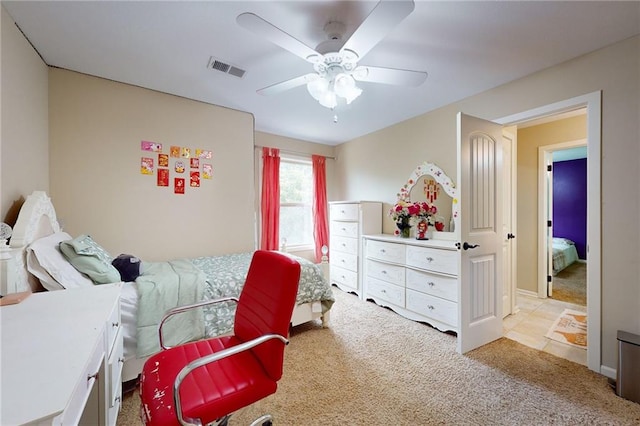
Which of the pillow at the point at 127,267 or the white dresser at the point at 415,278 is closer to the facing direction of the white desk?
the white dresser

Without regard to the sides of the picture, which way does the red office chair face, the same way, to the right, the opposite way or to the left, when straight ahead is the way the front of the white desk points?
the opposite way

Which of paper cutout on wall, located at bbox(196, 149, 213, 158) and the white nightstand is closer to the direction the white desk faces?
the paper cutout on wall

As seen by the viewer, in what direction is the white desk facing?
to the viewer's right

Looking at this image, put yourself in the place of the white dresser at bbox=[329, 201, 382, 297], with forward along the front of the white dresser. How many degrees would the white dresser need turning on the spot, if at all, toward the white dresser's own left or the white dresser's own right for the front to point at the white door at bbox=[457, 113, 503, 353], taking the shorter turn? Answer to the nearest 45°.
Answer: approximately 90° to the white dresser's own left

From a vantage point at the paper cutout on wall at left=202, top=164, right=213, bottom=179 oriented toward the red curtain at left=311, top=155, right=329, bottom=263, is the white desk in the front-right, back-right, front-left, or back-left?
back-right

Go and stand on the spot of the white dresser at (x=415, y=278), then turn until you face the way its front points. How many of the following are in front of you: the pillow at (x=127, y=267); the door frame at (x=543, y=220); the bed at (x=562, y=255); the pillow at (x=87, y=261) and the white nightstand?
3

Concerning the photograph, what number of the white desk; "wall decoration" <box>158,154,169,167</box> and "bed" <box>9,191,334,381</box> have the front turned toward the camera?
1

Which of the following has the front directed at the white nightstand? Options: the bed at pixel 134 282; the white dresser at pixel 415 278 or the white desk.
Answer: the white dresser

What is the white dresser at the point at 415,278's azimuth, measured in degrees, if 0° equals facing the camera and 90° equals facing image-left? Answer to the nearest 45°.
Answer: approximately 45°

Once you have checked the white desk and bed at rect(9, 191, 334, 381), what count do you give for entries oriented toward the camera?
0

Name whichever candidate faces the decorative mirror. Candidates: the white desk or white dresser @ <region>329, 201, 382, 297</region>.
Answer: the white desk

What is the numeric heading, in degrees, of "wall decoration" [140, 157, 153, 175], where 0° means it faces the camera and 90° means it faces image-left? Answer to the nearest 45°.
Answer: approximately 0°

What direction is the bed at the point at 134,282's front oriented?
to the viewer's right
